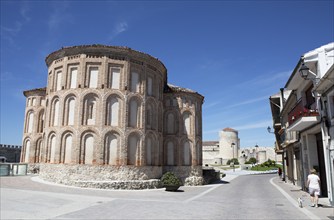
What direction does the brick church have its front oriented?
away from the camera

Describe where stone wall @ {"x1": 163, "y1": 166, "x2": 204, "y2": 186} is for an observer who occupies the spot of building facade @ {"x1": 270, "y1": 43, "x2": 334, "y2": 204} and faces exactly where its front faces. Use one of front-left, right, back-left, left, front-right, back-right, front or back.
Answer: front-right

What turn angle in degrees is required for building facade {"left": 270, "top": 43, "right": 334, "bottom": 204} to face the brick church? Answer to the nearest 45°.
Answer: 0° — it already faces it

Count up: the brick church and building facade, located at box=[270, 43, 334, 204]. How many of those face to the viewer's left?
1

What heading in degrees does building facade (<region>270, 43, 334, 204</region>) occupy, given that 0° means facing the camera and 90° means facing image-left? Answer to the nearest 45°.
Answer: approximately 90°

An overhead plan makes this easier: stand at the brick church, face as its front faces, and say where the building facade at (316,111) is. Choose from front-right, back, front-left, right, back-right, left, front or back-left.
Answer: back-right
